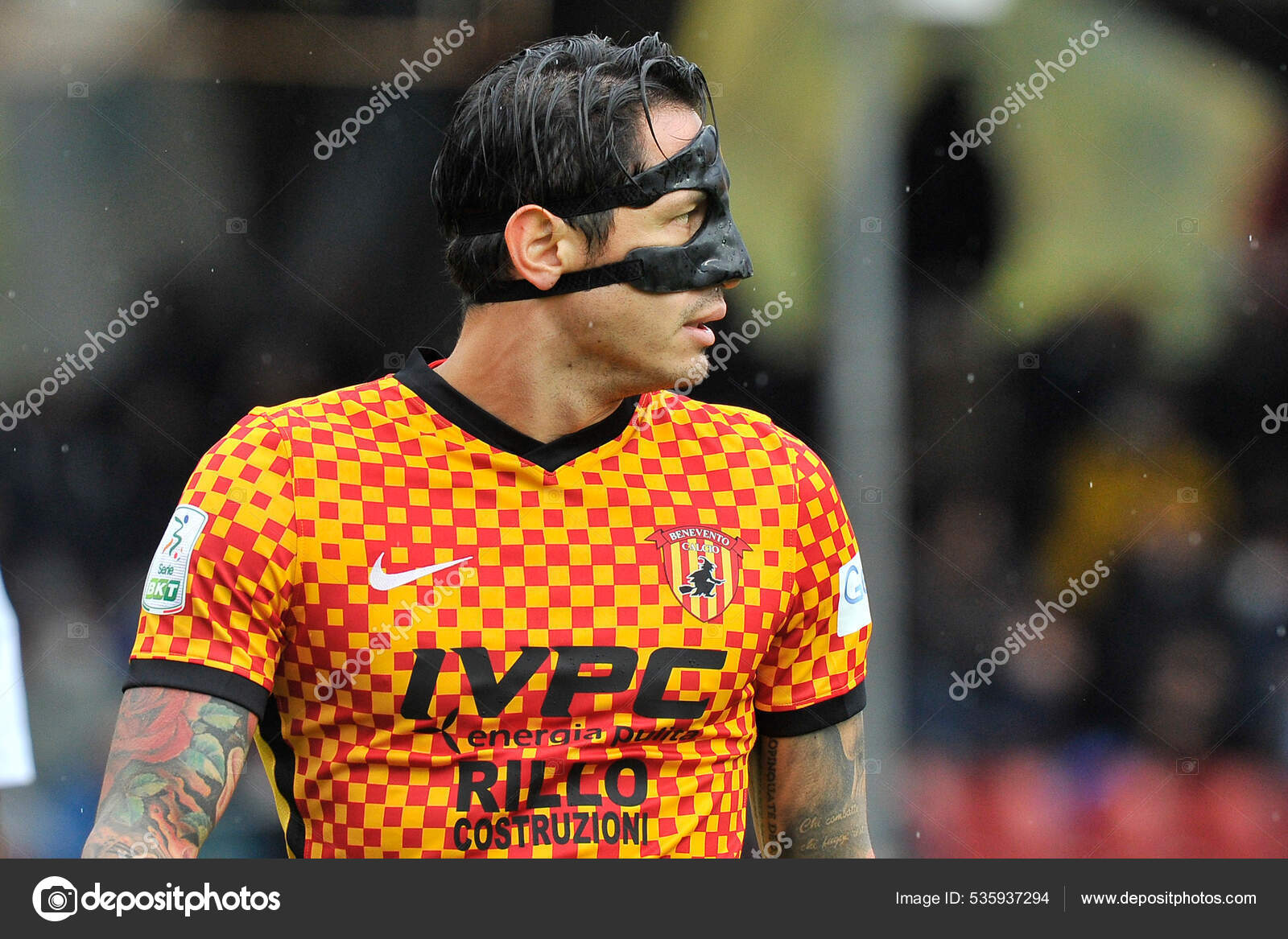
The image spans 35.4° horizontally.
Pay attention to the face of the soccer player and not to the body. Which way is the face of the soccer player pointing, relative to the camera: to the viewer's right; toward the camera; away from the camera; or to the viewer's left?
to the viewer's right

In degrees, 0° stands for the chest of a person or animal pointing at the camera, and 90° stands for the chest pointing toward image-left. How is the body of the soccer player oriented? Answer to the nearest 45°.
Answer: approximately 0°
